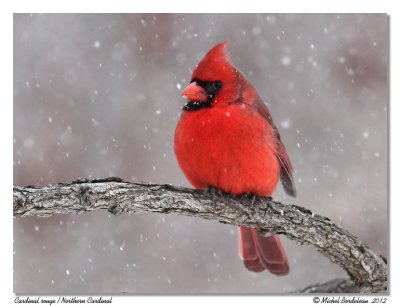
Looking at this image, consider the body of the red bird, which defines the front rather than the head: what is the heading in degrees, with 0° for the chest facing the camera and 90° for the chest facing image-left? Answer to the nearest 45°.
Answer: approximately 45°
